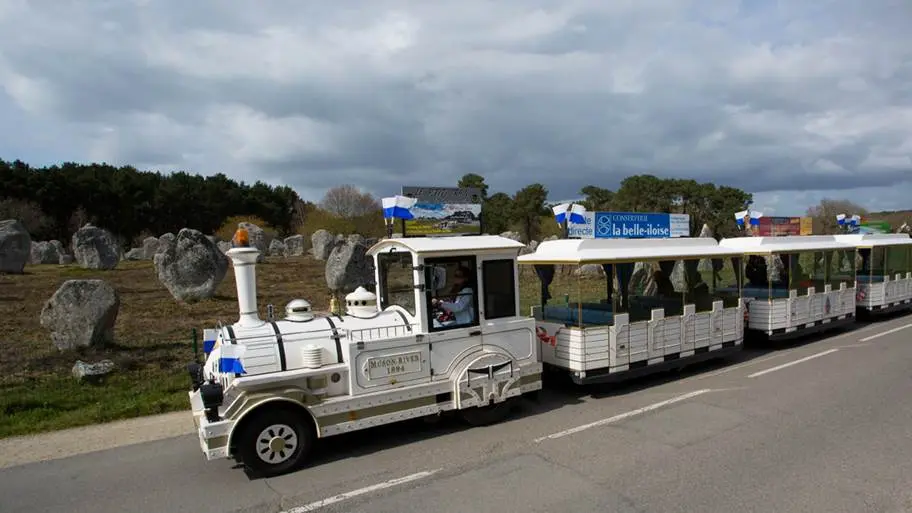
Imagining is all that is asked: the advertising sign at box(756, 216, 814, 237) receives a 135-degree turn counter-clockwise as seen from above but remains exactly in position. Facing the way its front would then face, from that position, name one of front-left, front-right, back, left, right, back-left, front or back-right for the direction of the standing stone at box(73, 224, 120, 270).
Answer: back-left

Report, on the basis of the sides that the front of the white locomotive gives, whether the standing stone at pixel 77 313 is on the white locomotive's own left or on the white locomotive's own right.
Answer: on the white locomotive's own right

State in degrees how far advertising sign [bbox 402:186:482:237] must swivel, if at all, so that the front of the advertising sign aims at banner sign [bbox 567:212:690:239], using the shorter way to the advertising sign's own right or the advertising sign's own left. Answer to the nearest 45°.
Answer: approximately 135° to the advertising sign's own left

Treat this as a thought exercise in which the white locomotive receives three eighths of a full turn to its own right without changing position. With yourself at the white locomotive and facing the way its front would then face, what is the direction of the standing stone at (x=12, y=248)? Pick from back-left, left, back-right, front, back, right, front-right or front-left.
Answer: front-left

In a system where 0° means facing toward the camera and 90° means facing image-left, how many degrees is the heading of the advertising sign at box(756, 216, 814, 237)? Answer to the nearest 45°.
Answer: approximately 0°

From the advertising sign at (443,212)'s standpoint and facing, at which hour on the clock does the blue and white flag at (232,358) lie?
The blue and white flag is roughly at 2 o'clock from the advertising sign.

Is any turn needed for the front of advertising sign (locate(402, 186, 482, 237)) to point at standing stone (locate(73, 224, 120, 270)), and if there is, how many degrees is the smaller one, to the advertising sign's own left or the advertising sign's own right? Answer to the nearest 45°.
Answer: approximately 135° to the advertising sign's own right

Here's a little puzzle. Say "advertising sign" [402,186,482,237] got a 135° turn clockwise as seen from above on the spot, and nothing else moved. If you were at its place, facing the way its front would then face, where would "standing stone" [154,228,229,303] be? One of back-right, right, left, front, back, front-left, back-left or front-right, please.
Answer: front

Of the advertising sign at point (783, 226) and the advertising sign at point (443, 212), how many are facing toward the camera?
2

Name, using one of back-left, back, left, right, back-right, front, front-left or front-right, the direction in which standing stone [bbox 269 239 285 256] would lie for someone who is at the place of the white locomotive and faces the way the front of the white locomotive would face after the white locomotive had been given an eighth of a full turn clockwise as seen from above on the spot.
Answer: right

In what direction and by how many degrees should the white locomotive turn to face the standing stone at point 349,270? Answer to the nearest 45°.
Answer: approximately 135° to its right

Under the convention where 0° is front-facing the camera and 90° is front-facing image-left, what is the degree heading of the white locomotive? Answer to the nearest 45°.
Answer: approximately 45°

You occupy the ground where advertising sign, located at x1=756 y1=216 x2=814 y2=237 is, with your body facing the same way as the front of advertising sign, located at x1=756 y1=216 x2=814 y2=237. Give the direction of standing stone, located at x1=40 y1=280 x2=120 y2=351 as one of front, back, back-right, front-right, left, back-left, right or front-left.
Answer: front-right
